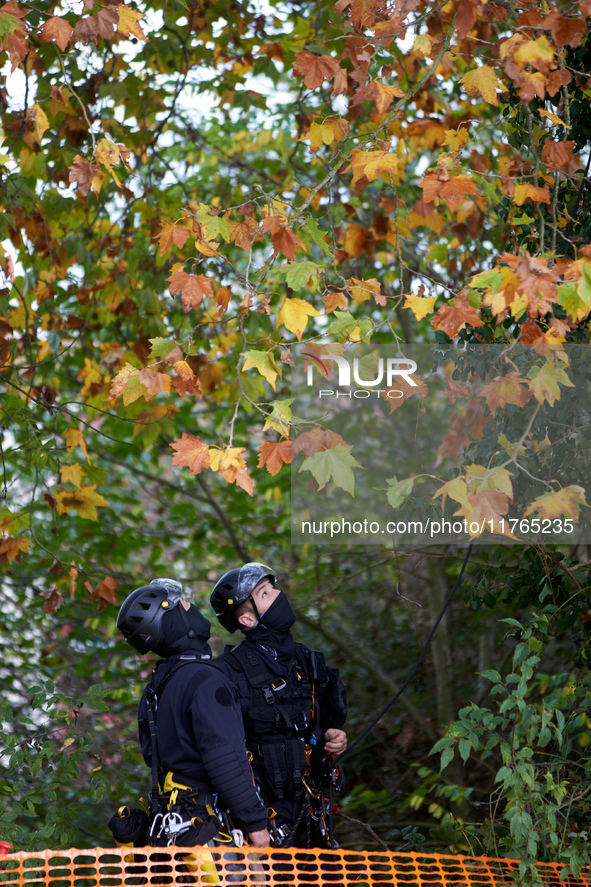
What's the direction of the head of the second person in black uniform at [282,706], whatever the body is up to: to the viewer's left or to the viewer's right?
to the viewer's right

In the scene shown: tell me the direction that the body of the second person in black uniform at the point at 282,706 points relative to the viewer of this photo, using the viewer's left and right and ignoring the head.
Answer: facing the viewer and to the right of the viewer

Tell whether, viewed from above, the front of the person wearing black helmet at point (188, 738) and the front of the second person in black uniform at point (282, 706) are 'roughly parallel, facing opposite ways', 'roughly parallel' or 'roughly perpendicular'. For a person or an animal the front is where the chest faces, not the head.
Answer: roughly perpendicular

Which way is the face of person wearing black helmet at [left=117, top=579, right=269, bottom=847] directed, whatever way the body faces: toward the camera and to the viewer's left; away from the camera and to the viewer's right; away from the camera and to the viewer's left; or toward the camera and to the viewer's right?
away from the camera and to the viewer's right

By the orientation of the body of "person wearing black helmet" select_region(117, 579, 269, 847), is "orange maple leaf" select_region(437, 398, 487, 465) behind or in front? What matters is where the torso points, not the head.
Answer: in front

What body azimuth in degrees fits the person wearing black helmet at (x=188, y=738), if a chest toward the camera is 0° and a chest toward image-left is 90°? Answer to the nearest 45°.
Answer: approximately 225°

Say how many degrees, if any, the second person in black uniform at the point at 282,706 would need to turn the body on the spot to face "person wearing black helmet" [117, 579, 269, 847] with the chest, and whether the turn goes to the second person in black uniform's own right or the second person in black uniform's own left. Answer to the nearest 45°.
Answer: approximately 90° to the second person in black uniform's own right

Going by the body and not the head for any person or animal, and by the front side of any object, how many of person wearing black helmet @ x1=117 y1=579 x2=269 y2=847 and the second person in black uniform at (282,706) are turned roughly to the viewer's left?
0

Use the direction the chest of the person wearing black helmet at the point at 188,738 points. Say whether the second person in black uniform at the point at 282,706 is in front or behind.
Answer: in front
